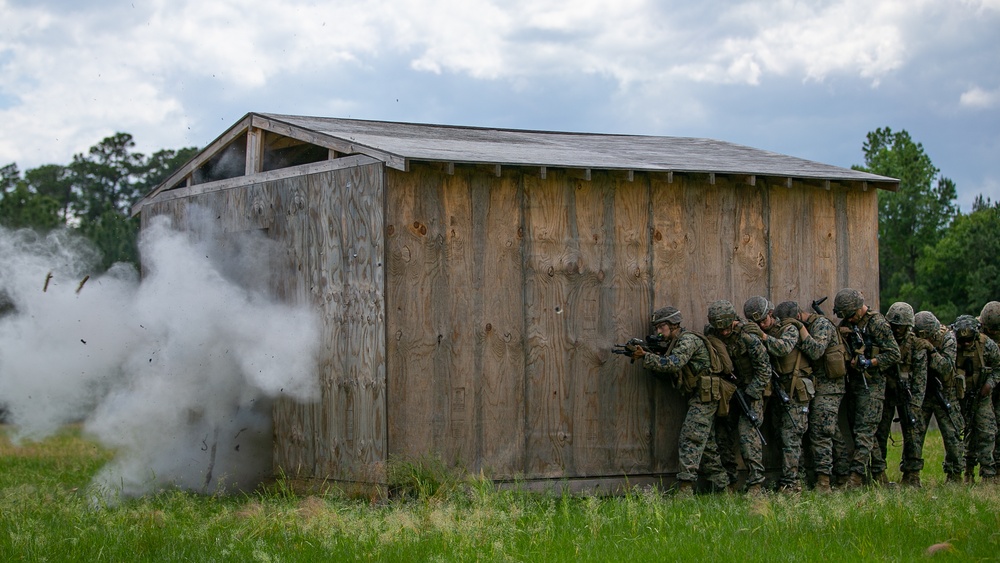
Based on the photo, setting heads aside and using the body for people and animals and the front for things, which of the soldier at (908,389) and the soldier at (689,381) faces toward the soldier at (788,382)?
the soldier at (908,389)

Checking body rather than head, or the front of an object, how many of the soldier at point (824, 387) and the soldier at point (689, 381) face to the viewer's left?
2

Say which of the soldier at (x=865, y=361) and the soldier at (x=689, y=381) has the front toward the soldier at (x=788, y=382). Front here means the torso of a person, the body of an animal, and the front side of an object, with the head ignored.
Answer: the soldier at (x=865, y=361)

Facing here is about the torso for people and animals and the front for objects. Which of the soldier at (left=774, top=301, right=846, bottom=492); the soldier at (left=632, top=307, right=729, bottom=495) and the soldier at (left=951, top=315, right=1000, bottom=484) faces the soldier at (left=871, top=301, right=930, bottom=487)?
the soldier at (left=951, top=315, right=1000, bottom=484)

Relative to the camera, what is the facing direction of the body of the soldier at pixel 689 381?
to the viewer's left

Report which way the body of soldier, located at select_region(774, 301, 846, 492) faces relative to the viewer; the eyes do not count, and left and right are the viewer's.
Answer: facing to the left of the viewer

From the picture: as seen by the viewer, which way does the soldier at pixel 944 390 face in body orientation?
to the viewer's left

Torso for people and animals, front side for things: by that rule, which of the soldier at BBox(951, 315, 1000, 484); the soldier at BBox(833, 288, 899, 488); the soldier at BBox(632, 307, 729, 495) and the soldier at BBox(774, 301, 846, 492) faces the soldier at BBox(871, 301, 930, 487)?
the soldier at BBox(951, 315, 1000, 484)

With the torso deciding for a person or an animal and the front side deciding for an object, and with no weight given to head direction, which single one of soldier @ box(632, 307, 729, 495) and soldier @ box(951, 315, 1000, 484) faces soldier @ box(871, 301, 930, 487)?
soldier @ box(951, 315, 1000, 484)

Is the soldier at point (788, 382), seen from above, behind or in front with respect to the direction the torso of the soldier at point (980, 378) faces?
in front
